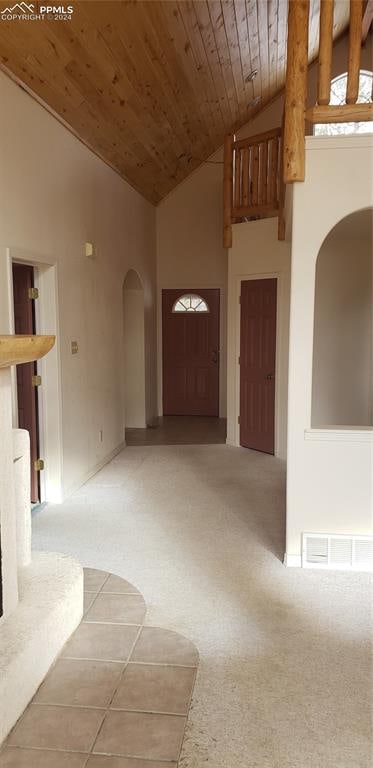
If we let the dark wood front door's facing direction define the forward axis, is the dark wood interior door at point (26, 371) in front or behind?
in front

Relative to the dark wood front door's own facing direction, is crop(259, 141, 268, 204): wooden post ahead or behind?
ahead

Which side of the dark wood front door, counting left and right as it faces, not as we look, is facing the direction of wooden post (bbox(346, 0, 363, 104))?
front

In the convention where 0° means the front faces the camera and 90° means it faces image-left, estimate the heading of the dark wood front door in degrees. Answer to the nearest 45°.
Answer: approximately 0°

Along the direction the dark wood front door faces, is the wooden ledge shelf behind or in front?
in front
